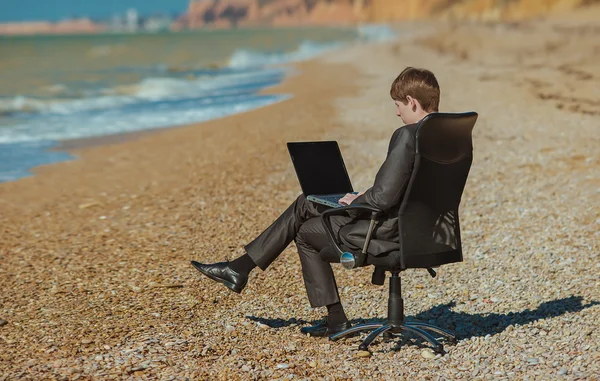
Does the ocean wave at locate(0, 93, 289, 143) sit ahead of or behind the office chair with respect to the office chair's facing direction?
ahead

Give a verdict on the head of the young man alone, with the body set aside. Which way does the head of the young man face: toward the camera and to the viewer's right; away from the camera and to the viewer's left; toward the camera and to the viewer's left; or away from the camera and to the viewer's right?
away from the camera and to the viewer's left

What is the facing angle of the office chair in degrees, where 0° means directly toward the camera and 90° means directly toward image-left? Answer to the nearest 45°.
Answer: approximately 135°

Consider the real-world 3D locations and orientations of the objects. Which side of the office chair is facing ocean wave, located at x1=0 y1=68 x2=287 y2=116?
front
